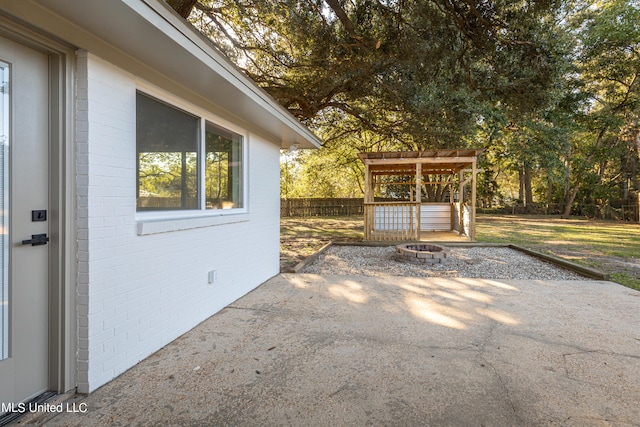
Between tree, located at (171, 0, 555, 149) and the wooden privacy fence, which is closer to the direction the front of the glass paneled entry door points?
the tree

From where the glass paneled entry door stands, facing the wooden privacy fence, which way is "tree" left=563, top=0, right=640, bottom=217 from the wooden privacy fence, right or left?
right

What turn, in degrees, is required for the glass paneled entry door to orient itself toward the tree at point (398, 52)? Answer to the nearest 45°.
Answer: approximately 45° to its left

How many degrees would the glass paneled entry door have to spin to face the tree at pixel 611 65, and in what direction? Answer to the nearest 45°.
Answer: approximately 45° to its left

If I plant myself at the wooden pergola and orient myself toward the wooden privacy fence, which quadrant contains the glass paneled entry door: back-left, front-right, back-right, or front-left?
back-left

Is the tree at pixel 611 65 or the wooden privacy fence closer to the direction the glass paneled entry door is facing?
the tree

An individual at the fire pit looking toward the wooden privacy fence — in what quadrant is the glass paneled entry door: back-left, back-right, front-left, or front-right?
back-left

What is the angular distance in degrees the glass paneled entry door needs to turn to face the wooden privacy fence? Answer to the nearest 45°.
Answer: approximately 90° to its left

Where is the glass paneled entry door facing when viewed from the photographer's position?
facing the viewer and to the right of the viewer
